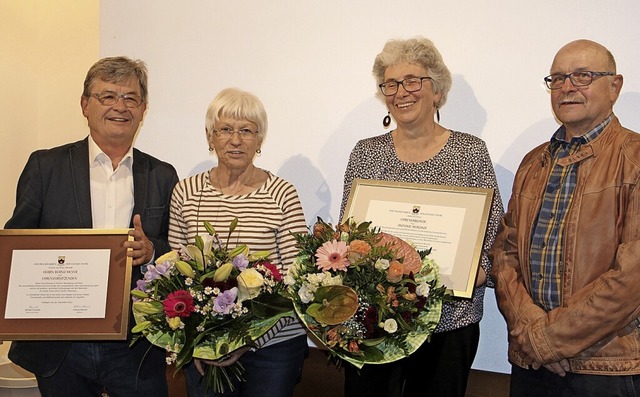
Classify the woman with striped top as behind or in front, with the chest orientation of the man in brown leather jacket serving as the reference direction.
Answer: in front

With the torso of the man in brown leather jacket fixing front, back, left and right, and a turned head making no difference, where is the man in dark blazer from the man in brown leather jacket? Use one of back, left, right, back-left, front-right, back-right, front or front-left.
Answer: front-right

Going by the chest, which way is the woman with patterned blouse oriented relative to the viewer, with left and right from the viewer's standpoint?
facing the viewer

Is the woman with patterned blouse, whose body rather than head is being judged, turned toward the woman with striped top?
no

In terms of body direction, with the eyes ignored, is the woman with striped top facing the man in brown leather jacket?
no

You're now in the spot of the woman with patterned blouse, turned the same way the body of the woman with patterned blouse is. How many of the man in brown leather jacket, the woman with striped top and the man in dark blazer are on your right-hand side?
2

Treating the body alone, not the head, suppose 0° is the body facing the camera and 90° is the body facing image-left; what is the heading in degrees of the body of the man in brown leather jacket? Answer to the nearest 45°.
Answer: approximately 45°

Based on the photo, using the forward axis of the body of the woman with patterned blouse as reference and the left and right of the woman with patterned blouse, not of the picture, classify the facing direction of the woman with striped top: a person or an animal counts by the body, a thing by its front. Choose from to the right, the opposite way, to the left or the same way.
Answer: the same way

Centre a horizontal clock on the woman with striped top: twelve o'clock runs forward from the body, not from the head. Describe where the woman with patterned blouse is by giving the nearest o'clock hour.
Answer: The woman with patterned blouse is roughly at 9 o'clock from the woman with striped top.

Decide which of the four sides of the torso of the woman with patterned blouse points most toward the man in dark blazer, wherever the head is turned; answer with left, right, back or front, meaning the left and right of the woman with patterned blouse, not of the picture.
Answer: right

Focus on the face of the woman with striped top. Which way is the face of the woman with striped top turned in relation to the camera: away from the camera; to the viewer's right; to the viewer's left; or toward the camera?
toward the camera

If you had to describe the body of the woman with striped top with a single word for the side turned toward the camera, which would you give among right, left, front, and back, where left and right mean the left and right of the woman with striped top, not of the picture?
front

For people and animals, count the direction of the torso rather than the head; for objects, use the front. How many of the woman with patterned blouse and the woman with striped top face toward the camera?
2

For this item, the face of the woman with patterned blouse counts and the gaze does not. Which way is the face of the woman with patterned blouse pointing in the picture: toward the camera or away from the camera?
toward the camera
